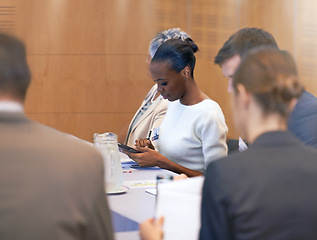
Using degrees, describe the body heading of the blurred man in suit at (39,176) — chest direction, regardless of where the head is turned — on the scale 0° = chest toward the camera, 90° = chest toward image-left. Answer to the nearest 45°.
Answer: approximately 180°

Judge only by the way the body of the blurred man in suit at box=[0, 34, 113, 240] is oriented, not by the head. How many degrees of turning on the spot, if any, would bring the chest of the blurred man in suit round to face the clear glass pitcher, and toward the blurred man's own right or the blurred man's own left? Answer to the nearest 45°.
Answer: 0° — they already face it

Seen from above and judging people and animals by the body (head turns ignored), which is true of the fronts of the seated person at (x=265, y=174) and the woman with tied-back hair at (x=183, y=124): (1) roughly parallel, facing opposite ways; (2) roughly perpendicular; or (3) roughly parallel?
roughly perpendicular

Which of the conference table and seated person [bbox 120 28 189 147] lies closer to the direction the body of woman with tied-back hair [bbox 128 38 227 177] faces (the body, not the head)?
the conference table

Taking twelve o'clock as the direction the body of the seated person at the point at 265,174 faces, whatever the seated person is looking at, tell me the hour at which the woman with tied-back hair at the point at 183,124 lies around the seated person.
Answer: The woman with tied-back hair is roughly at 1 o'clock from the seated person.

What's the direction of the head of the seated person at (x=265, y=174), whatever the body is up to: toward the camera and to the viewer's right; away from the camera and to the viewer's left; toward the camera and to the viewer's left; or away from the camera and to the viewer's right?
away from the camera and to the viewer's left

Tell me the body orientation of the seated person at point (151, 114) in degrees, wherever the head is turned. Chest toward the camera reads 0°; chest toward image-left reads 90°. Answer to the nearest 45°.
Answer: approximately 45°
